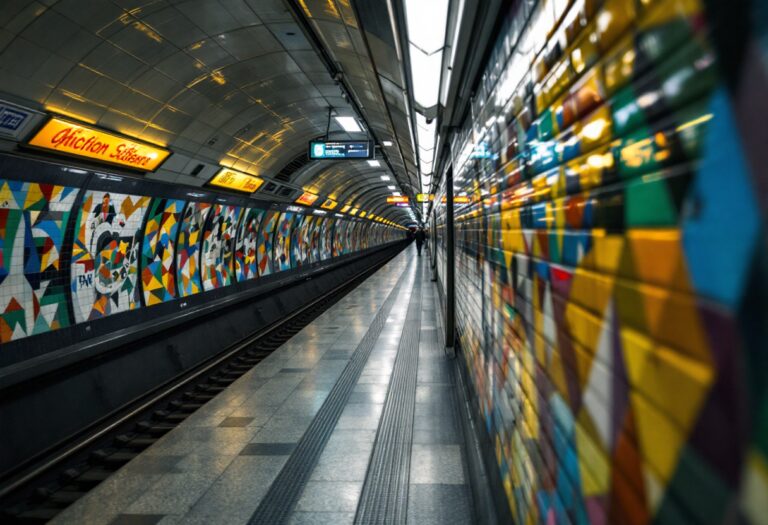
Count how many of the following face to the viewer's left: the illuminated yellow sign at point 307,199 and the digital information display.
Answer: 0

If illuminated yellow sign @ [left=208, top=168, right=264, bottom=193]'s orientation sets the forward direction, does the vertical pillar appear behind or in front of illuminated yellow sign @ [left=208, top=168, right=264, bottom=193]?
in front

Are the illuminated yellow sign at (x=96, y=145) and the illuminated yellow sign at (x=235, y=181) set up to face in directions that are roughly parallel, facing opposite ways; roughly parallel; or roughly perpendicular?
roughly parallel

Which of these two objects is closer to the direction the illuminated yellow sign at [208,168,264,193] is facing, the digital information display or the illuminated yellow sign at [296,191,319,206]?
the digital information display

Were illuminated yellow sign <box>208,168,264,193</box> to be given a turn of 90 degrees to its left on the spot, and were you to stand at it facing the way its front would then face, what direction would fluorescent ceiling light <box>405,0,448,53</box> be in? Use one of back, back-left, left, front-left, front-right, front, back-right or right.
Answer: back-right

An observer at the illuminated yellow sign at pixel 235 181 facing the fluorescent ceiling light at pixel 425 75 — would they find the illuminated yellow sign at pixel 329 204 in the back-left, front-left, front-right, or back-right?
back-left

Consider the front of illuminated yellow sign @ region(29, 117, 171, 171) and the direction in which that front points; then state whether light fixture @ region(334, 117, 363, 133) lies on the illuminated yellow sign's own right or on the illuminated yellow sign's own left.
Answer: on the illuminated yellow sign's own left

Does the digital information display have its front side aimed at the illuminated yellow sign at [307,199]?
no

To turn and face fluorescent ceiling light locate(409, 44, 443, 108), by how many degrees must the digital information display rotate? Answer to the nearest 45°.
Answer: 0° — it already faces it

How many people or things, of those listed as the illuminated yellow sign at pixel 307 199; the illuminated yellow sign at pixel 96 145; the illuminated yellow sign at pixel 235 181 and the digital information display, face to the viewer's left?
0

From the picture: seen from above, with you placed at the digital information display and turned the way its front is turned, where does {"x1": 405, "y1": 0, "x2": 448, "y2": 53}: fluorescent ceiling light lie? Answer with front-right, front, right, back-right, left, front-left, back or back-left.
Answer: front

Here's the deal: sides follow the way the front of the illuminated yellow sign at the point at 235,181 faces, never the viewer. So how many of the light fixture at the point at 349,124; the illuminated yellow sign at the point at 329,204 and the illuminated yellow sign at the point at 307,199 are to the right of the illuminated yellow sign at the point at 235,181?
0

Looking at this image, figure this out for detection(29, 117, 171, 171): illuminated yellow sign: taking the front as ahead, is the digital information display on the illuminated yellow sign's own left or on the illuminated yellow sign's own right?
on the illuminated yellow sign's own left

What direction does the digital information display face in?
toward the camera

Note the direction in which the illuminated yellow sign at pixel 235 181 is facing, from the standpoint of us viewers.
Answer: facing the viewer and to the right of the viewer

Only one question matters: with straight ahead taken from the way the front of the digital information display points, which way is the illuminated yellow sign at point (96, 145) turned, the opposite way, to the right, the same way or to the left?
to the left

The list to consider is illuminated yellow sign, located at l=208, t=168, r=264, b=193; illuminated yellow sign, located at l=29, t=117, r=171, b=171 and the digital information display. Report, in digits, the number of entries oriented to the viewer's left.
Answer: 0

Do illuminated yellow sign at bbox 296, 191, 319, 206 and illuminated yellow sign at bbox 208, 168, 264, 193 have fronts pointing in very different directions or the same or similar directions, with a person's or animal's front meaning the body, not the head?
same or similar directions

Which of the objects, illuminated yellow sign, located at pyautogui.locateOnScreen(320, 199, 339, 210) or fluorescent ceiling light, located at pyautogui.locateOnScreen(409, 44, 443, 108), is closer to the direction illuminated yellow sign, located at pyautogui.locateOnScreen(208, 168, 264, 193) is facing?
the fluorescent ceiling light

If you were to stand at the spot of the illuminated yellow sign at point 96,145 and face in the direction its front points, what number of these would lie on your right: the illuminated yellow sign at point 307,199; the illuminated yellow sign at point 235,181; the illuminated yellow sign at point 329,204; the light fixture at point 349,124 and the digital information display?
0
